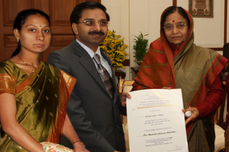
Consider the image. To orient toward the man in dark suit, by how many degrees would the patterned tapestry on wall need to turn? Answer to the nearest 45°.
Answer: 0° — it already faces them

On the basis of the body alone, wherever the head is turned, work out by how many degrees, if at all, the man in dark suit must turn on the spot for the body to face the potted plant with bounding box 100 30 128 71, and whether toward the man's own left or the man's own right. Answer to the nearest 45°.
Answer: approximately 135° to the man's own left

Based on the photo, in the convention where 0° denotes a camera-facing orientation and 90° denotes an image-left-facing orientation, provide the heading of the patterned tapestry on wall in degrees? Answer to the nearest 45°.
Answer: approximately 0°

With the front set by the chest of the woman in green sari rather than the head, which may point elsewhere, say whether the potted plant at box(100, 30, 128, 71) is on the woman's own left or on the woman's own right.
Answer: on the woman's own left

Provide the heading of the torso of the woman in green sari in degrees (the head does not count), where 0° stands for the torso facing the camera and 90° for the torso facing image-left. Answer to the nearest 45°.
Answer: approximately 315°

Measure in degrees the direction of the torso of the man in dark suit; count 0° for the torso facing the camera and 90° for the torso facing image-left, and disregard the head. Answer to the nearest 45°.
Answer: approximately 315°
